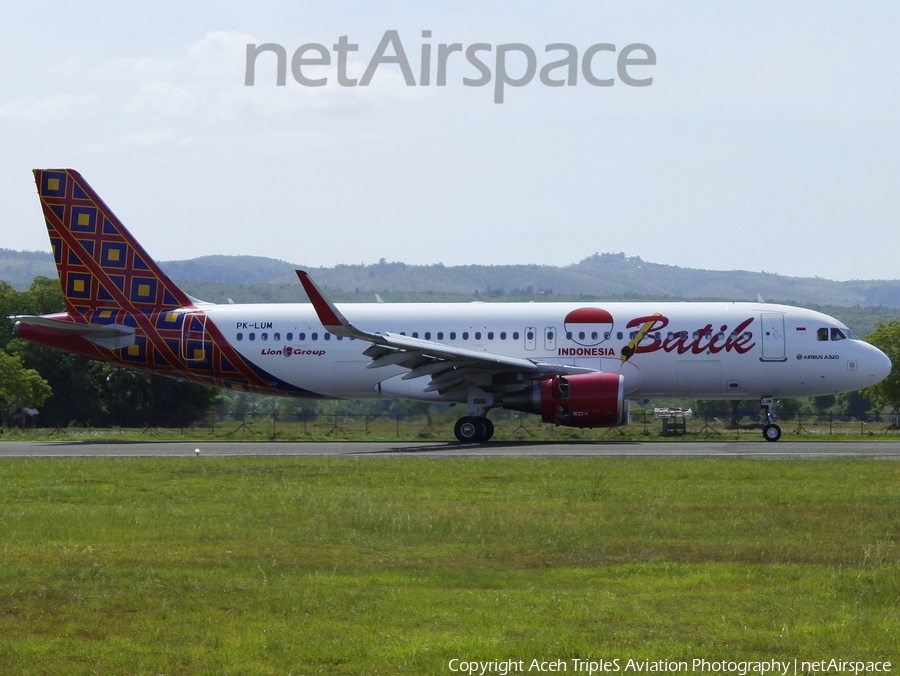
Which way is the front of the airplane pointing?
to the viewer's right
